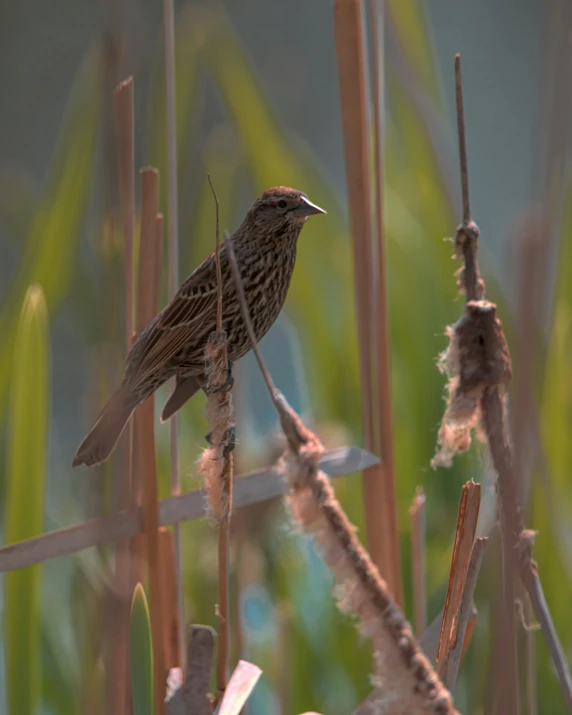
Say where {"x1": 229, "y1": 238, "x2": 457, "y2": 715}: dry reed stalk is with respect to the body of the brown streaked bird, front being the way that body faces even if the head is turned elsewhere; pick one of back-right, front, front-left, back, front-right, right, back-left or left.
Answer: front

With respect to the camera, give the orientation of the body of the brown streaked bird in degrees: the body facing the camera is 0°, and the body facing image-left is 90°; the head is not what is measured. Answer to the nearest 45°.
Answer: approximately 270°
